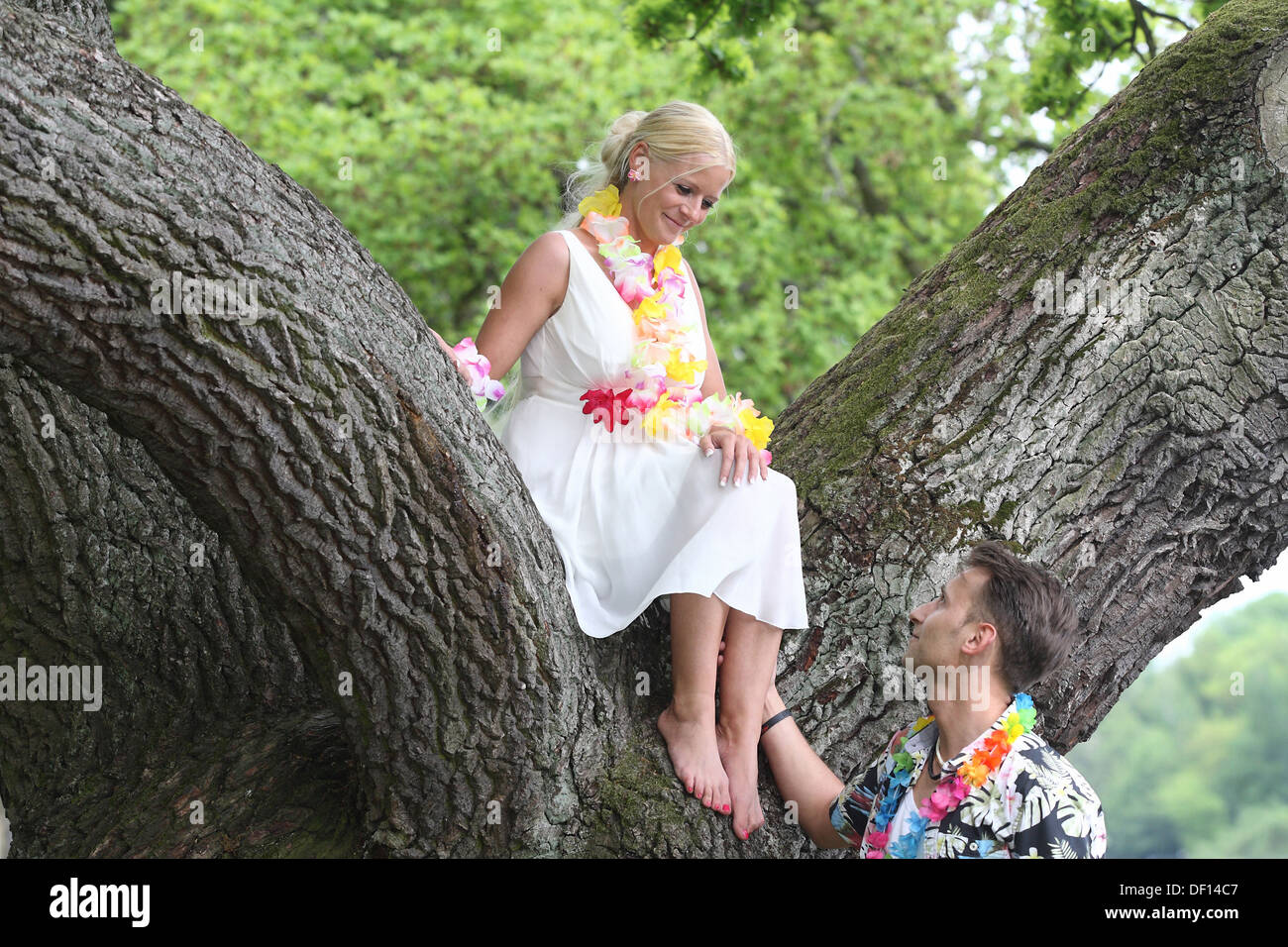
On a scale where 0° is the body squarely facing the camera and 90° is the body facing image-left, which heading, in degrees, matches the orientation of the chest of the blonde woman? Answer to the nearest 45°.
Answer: approximately 315°

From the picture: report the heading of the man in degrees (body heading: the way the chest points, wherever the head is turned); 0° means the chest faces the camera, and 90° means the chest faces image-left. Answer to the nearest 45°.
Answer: approximately 45°

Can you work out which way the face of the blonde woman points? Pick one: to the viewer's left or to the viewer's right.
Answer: to the viewer's right

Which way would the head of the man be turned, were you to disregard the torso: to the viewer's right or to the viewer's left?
to the viewer's left
